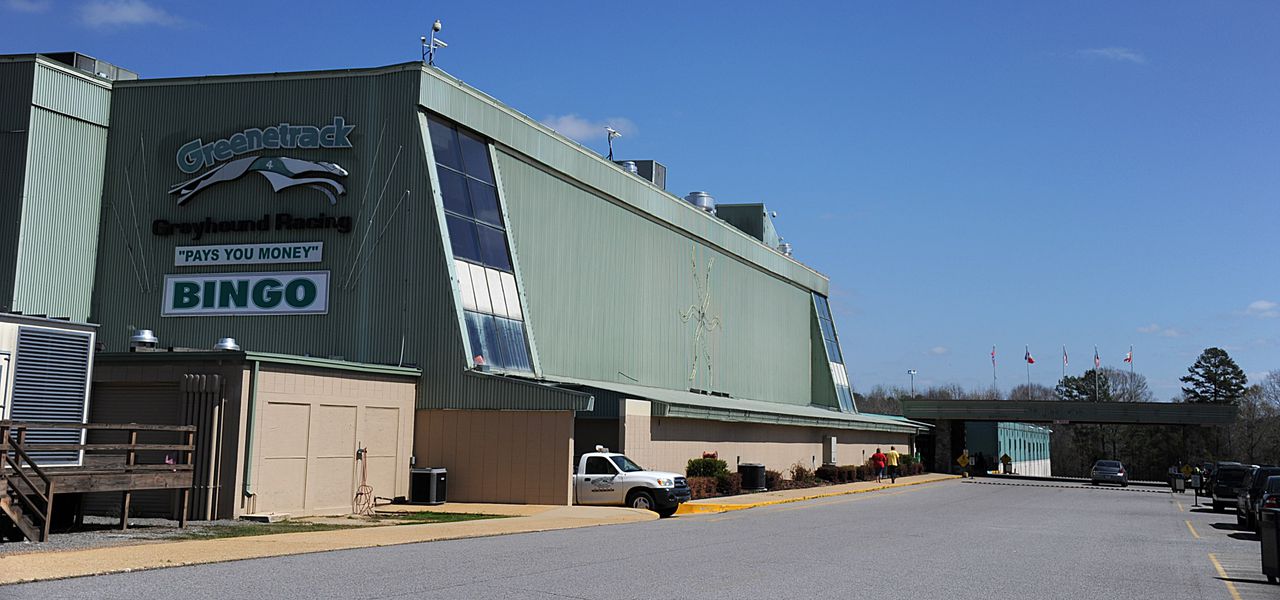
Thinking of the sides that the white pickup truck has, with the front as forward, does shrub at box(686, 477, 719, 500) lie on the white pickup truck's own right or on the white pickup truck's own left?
on the white pickup truck's own left

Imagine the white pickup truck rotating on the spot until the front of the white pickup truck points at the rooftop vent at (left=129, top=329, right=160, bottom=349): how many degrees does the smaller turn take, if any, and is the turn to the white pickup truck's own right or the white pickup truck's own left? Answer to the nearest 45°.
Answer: approximately 135° to the white pickup truck's own right

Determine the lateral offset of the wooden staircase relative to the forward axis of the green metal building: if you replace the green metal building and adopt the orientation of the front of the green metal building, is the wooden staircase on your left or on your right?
on your right

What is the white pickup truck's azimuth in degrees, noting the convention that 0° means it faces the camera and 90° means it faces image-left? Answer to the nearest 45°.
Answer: approximately 315°
